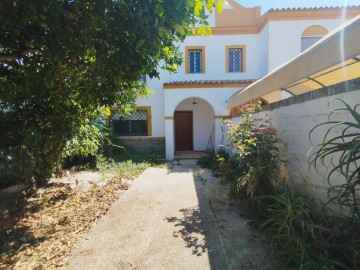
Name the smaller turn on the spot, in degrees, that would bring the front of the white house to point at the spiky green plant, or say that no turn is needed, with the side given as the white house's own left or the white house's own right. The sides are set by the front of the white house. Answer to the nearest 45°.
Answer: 0° — it already faces it

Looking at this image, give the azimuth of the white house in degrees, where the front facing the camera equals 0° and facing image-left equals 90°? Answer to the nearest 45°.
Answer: approximately 0°

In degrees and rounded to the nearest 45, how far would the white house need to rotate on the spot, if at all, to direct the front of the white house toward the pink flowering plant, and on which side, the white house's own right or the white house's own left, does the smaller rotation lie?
0° — it already faces it

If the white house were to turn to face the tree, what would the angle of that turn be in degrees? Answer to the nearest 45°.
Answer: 0° — it already faces it

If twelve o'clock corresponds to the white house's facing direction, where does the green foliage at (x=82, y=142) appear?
The green foliage is roughly at 1 o'clock from the white house.

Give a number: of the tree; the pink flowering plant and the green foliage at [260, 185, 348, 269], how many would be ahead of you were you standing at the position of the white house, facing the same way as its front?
3

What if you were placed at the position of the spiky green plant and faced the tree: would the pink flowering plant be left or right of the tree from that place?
right

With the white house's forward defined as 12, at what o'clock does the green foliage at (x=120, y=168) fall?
The green foliage is roughly at 1 o'clock from the white house.
